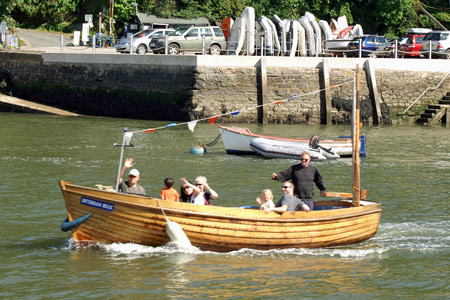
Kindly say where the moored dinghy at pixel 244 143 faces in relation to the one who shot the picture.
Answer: facing to the left of the viewer

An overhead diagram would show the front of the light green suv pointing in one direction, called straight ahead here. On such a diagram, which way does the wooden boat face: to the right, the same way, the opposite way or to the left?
the same way

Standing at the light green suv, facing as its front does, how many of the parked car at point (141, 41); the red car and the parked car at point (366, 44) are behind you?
2

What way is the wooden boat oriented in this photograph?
to the viewer's left

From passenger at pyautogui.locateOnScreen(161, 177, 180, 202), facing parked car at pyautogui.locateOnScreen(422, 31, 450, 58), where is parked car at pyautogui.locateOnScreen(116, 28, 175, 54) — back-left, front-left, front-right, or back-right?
front-left

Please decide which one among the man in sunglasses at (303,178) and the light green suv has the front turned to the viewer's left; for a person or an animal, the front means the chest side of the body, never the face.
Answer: the light green suv

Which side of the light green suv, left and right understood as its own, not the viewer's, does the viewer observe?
left

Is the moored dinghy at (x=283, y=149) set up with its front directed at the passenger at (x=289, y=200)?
no

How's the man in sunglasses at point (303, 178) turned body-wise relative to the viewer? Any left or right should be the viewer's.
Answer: facing the viewer

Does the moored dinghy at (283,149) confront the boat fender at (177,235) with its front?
no

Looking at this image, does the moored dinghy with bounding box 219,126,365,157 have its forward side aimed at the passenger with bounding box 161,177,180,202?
no

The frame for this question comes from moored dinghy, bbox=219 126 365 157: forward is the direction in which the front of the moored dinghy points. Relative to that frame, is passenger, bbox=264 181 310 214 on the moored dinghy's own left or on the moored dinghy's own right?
on the moored dinghy's own left
